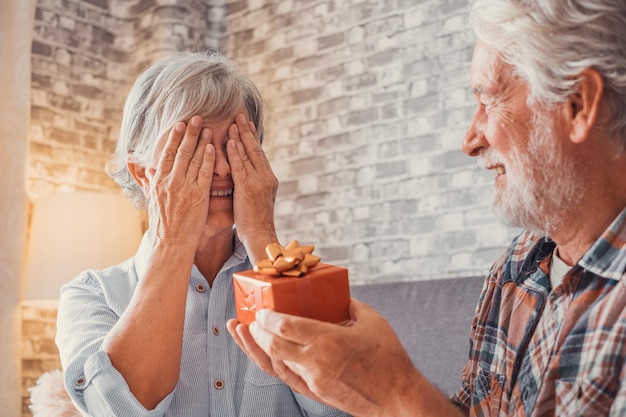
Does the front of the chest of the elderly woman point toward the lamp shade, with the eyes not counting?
no

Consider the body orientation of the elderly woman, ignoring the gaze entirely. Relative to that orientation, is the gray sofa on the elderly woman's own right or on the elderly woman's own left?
on the elderly woman's own left

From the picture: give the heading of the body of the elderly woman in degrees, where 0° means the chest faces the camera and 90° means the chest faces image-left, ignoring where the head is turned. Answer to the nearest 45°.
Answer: approximately 315°

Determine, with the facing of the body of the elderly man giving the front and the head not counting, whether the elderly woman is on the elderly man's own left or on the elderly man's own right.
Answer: on the elderly man's own right

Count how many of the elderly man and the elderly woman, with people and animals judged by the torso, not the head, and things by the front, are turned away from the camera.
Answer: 0

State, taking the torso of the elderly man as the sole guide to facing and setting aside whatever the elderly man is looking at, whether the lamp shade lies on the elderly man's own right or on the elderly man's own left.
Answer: on the elderly man's own right

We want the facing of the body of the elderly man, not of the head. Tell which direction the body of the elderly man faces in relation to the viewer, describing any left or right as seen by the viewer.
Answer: facing the viewer and to the left of the viewer

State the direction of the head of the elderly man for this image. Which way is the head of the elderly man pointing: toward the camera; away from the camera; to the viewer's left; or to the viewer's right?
to the viewer's left
